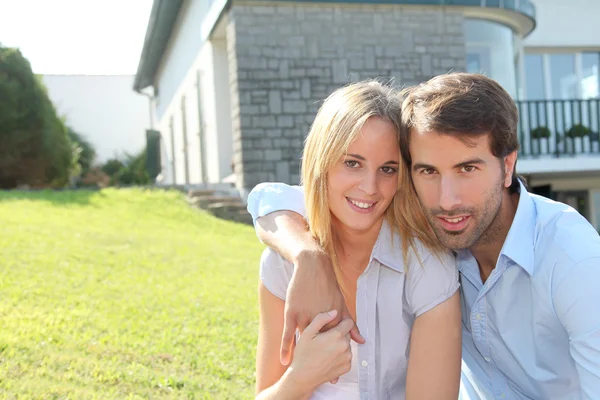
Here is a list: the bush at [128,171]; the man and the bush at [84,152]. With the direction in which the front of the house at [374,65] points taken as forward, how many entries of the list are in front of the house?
1

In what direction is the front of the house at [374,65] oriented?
toward the camera

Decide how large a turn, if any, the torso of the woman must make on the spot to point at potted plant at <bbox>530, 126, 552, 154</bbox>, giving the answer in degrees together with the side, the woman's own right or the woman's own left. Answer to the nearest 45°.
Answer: approximately 180°

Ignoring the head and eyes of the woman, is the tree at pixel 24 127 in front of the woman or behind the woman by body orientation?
behind

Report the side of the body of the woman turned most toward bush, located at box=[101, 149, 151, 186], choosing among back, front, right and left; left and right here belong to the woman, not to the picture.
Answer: back

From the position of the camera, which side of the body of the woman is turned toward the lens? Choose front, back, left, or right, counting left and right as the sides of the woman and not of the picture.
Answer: front

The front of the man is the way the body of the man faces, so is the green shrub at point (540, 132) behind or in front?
behind

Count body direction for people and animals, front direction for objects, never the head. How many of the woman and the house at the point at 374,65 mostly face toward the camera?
2

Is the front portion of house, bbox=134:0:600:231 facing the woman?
yes

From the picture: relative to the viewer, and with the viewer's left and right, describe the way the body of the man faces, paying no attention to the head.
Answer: facing the viewer and to the left of the viewer

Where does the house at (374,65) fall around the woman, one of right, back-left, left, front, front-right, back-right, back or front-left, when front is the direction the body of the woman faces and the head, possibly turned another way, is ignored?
back
